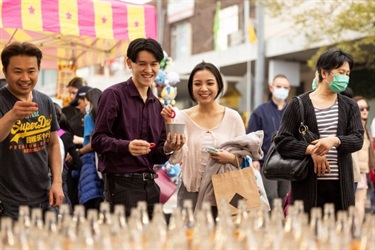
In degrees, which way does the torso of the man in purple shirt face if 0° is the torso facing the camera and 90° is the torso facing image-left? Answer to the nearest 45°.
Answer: approximately 315°

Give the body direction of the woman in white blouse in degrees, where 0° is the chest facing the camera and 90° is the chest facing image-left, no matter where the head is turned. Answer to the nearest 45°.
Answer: approximately 0°

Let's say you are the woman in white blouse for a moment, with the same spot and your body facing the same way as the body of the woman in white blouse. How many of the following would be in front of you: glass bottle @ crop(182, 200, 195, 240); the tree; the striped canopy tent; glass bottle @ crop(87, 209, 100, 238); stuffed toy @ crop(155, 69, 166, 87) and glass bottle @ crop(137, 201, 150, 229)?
3

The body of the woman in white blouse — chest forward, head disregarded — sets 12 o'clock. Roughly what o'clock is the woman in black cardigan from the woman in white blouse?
The woman in black cardigan is roughly at 9 o'clock from the woman in white blouse.

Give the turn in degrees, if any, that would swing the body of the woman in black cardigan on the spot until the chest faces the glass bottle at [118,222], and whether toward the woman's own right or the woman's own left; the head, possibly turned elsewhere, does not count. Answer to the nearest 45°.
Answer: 0° — they already face it

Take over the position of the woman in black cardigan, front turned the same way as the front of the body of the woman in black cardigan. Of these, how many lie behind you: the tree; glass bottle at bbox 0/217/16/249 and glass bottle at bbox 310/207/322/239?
1

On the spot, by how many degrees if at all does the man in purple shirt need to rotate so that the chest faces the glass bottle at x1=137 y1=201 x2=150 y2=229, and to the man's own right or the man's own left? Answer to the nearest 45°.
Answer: approximately 45° to the man's own right

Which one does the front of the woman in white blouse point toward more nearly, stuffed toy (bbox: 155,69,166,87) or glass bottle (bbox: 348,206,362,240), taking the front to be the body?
the glass bottle
